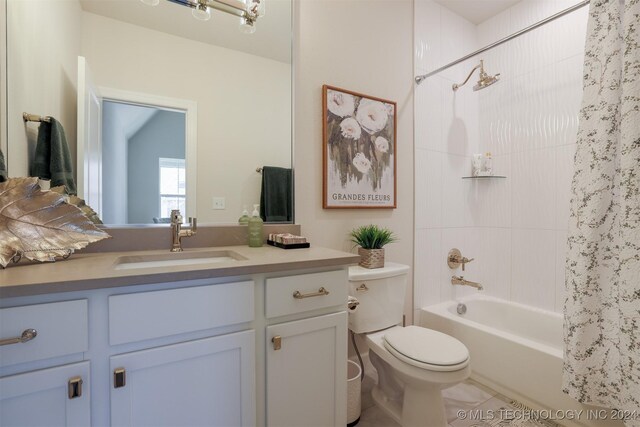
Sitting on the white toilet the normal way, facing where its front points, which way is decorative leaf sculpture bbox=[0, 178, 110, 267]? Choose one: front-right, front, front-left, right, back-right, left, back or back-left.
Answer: right

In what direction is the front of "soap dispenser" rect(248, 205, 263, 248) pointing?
toward the camera

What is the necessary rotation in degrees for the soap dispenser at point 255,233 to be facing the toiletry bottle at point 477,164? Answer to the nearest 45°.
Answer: approximately 90° to its left

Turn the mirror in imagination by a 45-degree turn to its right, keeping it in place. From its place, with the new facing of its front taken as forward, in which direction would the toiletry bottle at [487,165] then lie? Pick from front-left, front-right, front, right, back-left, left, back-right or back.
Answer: back-left

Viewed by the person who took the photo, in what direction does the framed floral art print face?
facing the viewer and to the right of the viewer

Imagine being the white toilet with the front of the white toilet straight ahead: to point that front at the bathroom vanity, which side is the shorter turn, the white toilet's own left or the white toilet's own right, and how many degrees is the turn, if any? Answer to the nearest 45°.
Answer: approximately 90° to the white toilet's own right

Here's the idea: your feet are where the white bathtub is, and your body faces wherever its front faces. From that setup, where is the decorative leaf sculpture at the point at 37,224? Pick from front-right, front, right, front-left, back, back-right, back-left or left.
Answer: front

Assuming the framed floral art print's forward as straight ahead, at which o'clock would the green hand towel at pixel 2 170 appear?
The green hand towel is roughly at 3 o'clock from the framed floral art print.

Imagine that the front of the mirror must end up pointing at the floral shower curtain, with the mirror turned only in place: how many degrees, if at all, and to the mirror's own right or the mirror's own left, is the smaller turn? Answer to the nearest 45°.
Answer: approximately 45° to the mirror's own left

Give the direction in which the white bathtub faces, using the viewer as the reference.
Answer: facing the viewer and to the left of the viewer
